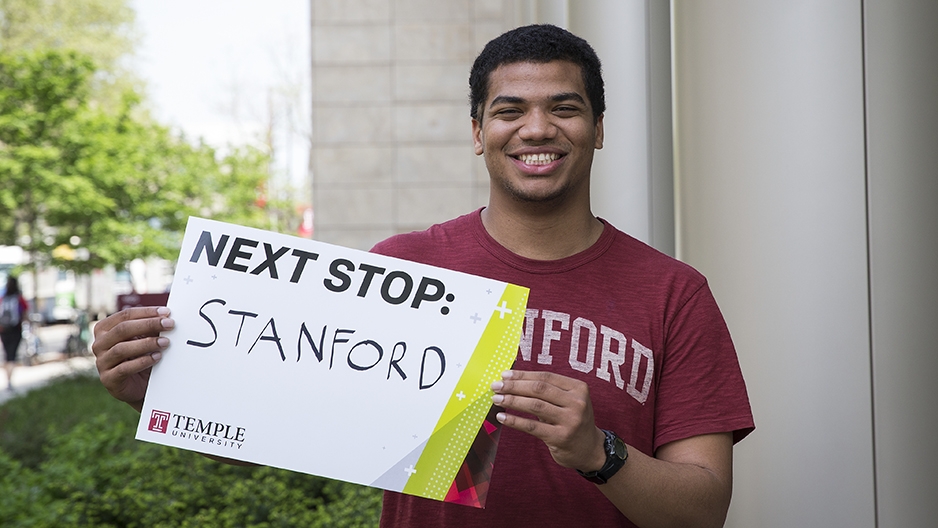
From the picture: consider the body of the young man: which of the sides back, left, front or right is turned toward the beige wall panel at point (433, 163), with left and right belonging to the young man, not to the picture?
back

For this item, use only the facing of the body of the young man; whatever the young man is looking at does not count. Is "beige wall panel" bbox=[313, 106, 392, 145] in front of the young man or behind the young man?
behind

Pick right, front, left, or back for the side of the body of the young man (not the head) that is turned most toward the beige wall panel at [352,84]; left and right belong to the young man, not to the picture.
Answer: back

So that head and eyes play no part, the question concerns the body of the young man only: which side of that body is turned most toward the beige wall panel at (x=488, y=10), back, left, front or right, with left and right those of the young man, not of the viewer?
back

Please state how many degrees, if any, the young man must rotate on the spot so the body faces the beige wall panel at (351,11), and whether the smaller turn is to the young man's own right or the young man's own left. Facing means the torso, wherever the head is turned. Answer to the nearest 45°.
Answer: approximately 180°

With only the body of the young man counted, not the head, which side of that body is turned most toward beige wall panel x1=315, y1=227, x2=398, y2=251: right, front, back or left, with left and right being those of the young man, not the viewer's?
back

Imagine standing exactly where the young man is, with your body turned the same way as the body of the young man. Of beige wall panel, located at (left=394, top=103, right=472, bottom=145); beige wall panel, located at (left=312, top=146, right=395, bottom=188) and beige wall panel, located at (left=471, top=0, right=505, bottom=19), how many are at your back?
3

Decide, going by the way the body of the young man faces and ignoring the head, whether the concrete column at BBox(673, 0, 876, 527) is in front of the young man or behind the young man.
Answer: behind

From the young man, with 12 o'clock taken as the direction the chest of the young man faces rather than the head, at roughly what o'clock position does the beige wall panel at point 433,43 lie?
The beige wall panel is roughly at 6 o'clock from the young man.

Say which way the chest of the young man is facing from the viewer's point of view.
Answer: toward the camera

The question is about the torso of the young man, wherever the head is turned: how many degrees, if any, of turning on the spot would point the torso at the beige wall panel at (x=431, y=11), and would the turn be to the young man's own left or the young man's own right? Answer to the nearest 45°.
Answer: approximately 180°
